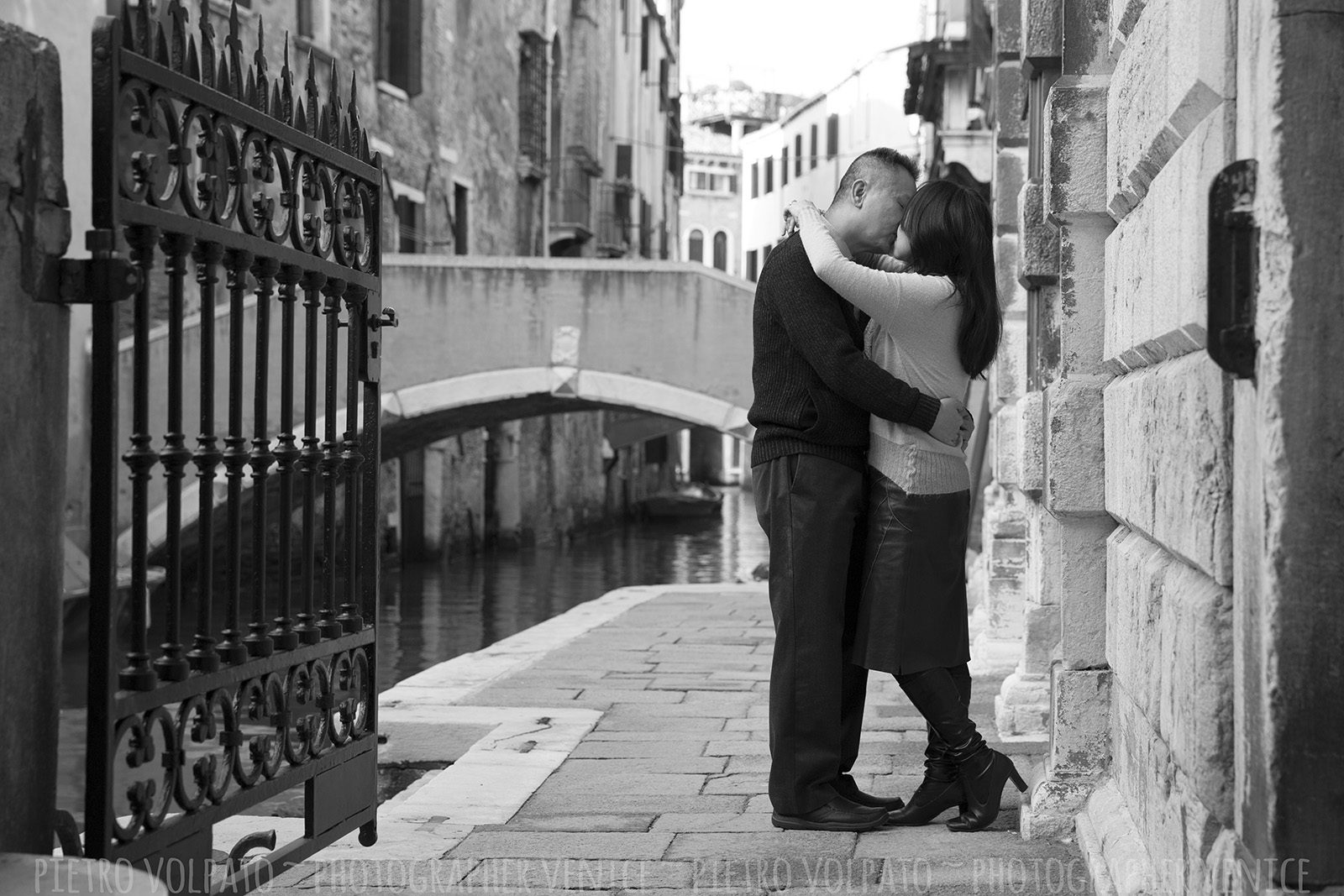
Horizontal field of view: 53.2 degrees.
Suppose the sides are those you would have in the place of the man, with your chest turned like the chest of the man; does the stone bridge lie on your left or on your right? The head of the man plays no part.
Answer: on your left

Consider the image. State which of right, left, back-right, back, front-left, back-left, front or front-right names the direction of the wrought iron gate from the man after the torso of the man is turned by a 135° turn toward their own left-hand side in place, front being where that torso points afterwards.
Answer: left

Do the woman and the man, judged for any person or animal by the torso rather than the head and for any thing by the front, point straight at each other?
yes

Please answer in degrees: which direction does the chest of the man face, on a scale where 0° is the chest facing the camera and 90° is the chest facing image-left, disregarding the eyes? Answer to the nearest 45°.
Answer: approximately 270°

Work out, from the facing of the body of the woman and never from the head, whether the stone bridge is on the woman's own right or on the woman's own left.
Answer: on the woman's own right

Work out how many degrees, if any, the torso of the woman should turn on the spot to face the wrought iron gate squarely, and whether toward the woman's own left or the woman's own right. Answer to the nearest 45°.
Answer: approximately 45° to the woman's own left

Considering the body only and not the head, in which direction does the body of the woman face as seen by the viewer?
to the viewer's left

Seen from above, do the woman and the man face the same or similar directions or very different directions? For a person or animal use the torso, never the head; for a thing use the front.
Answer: very different directions
